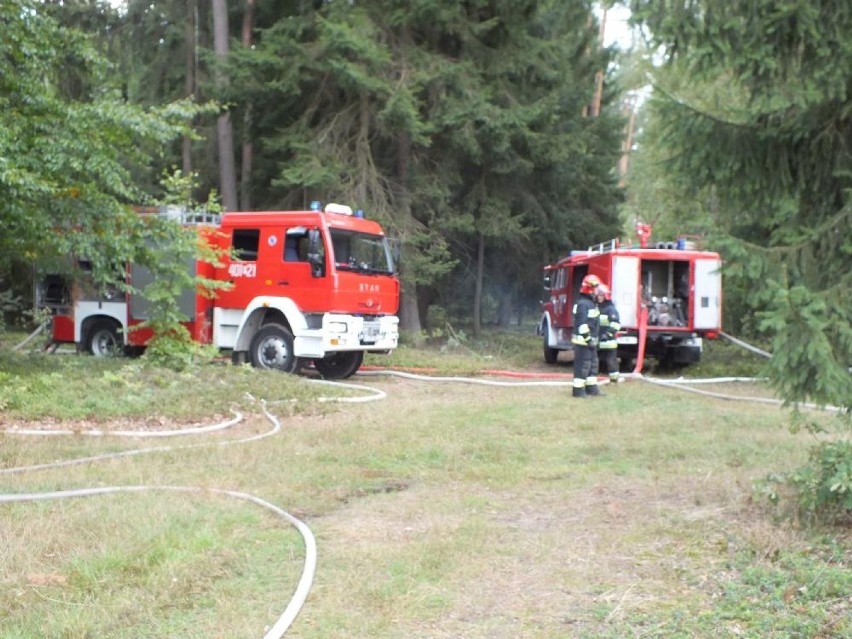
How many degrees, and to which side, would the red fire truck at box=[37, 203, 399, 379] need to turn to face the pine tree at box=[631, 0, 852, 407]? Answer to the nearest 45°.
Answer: approximately 45° to its right

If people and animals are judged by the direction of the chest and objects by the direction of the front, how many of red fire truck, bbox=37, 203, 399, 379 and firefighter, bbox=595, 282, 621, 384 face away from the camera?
0

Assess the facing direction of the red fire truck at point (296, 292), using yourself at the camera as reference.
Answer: facing the viewer and to the right of the viewer

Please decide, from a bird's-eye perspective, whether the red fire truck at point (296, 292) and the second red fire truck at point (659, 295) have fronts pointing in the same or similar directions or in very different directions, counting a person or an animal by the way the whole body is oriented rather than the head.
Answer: very different directions

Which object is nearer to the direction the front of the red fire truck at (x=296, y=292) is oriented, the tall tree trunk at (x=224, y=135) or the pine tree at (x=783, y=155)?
the pine tree

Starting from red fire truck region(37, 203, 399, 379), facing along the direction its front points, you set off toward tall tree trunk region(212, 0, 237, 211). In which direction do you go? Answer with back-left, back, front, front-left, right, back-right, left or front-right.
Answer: back-left

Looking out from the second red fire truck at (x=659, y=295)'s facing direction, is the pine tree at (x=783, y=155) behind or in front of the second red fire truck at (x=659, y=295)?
behind

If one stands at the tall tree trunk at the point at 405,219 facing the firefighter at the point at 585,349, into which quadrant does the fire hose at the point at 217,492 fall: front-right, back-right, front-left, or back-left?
front-right

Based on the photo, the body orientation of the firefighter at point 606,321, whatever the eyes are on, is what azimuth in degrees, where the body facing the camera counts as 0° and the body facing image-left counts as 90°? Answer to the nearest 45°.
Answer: approximately 45°

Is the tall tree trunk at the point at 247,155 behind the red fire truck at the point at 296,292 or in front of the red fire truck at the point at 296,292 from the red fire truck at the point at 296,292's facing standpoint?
behind

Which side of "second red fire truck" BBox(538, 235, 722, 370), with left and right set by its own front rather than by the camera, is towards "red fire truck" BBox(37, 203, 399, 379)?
left

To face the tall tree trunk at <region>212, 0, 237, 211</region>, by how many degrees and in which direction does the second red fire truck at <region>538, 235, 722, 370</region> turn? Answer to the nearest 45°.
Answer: approximately 45° to its left

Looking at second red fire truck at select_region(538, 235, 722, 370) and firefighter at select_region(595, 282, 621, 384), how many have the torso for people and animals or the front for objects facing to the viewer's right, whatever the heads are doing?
0
